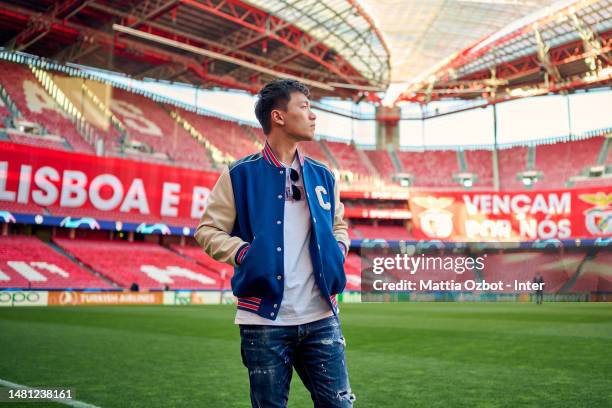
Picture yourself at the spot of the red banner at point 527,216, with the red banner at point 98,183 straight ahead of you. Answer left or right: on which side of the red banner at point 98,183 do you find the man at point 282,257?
left

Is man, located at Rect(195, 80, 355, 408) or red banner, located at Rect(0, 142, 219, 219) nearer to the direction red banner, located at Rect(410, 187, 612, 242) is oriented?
the man

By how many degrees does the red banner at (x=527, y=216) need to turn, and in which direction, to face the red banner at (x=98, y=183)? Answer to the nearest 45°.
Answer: approximately 45° to its right

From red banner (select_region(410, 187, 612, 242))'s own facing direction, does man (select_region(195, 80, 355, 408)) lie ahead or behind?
ahead

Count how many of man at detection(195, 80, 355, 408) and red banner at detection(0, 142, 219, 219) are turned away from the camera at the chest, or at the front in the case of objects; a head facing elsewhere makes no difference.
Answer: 0

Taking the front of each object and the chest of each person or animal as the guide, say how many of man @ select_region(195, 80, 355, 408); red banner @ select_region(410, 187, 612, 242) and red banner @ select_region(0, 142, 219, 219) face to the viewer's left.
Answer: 0

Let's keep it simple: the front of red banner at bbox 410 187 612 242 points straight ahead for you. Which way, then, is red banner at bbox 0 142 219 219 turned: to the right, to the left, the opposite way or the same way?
to the left

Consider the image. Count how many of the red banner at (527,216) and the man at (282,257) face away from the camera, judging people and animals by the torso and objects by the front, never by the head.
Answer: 0

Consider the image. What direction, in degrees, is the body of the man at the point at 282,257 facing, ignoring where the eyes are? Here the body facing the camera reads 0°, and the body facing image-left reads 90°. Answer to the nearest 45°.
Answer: approximately 315°

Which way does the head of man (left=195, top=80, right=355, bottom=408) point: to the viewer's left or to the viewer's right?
to the viewer's right

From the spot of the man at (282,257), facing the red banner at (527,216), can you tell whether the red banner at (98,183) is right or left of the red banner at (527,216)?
left

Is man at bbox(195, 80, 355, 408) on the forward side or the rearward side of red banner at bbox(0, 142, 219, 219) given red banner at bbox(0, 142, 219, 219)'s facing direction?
on the forward side

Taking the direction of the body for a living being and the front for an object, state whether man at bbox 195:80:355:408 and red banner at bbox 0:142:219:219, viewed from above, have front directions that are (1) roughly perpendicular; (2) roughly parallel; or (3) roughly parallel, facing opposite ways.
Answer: roughly parallel

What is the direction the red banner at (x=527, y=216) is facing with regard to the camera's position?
facing the viewer
